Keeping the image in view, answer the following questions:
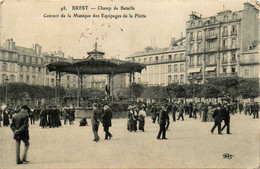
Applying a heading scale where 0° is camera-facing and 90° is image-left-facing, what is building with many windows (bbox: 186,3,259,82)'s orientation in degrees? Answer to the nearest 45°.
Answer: approximately 45°

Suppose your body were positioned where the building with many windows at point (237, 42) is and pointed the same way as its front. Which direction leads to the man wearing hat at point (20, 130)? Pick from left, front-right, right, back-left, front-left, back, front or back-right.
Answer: front-left
